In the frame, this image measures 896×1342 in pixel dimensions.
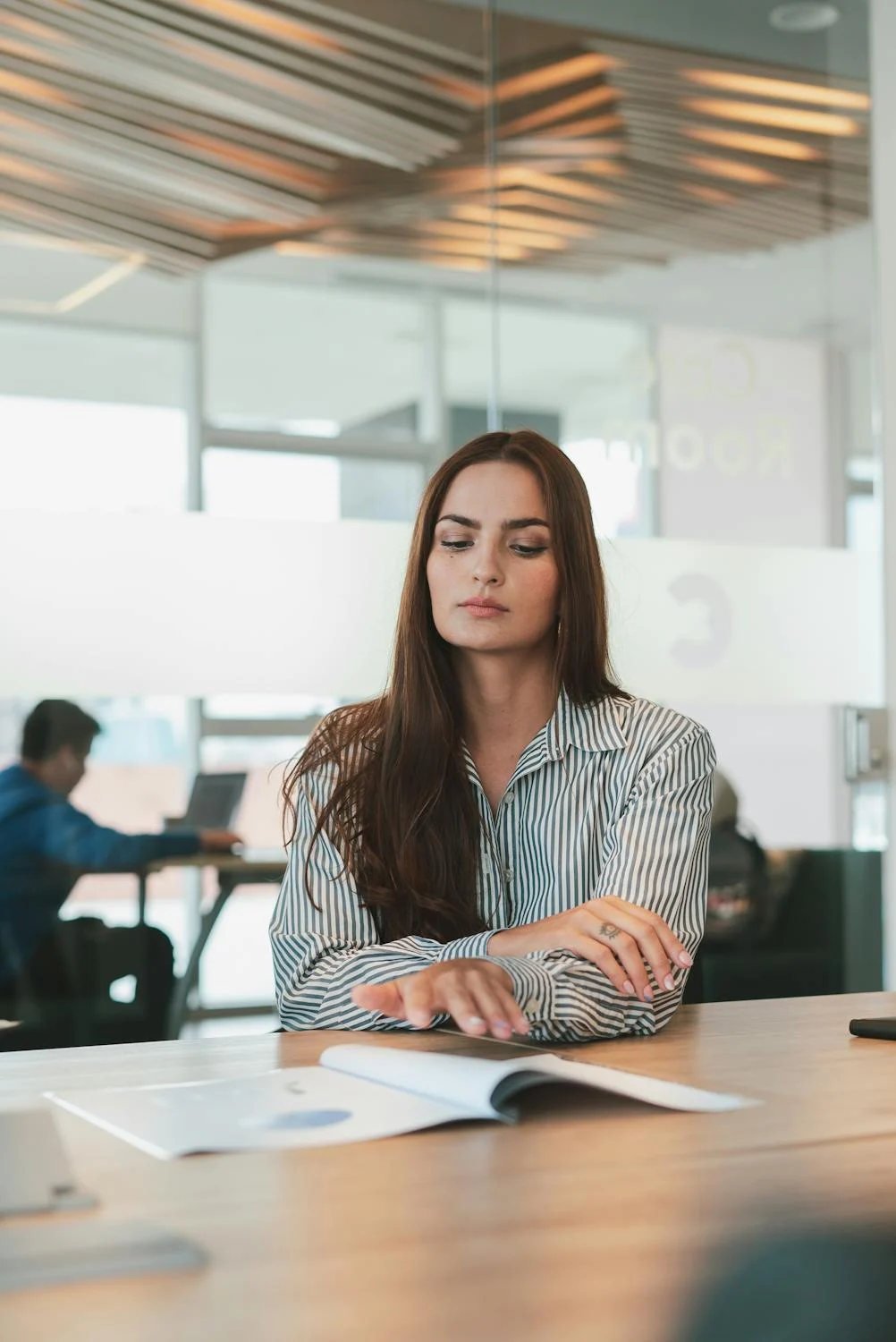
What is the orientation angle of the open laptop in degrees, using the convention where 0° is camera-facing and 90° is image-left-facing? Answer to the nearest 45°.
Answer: approximately 45°

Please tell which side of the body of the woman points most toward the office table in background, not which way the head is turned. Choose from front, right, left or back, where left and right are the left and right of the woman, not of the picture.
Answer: back

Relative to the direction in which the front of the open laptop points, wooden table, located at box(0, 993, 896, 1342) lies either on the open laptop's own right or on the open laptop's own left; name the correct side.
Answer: on the open laptop's own left

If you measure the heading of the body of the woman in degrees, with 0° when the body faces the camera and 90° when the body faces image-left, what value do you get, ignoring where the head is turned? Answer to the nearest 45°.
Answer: approximately 0°

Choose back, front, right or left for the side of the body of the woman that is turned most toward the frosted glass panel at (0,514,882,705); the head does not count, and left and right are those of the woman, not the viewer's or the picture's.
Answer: back

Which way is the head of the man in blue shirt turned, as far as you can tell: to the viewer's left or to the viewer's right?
to the viewer's right
